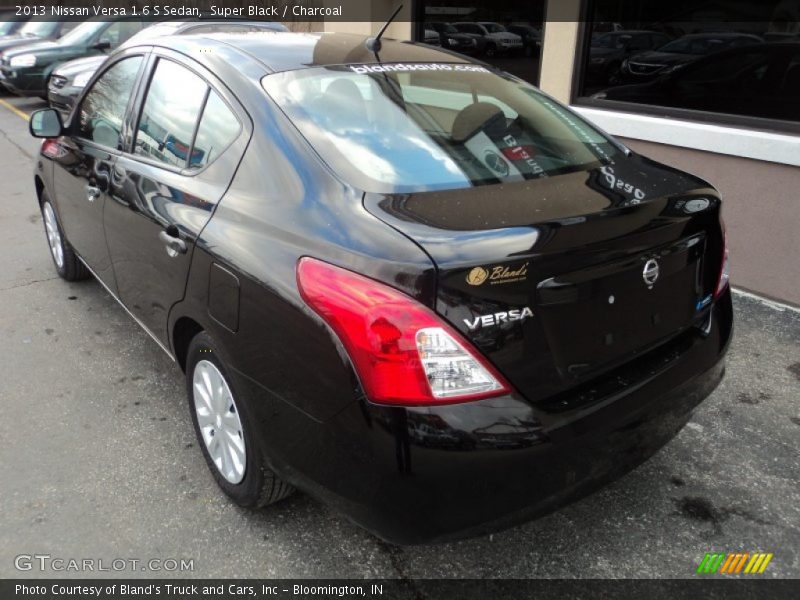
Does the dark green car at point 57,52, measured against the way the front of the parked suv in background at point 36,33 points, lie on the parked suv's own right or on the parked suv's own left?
on the parked suv's own left

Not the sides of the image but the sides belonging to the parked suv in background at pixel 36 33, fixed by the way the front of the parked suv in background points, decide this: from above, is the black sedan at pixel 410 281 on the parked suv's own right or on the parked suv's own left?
on the parked suv's own left

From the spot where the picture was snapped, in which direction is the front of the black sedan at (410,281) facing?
facing away from the viewer and to the left of the viewer

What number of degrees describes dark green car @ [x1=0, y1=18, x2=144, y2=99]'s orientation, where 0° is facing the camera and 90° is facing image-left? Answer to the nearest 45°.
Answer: approximately 45°

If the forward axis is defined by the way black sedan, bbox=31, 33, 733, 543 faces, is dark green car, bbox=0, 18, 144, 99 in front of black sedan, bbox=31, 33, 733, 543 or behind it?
in front
